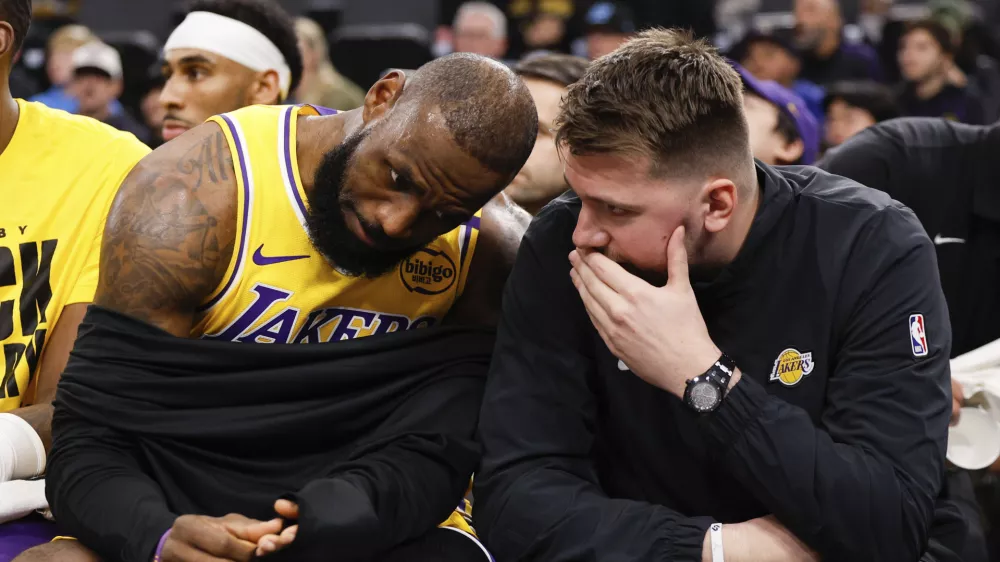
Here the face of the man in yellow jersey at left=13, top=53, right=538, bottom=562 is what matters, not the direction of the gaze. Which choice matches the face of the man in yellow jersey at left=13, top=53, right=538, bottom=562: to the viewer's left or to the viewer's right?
to the viewer's right

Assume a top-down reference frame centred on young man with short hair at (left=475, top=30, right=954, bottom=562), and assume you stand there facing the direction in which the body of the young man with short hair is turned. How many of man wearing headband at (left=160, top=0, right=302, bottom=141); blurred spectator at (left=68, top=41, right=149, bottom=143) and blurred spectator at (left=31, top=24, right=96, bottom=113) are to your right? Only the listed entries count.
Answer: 3

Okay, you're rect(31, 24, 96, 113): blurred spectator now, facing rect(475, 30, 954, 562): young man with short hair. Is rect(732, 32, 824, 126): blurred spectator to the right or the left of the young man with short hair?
left

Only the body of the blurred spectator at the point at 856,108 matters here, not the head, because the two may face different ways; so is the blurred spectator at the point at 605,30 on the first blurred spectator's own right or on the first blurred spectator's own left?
on the first blurred spectator's own right

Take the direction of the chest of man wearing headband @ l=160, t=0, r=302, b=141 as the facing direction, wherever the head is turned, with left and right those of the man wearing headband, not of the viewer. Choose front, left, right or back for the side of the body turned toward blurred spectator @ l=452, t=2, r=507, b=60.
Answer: back

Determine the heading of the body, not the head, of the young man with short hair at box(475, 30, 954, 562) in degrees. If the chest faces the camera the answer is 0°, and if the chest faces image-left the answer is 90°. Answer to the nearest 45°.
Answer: approximately 45°

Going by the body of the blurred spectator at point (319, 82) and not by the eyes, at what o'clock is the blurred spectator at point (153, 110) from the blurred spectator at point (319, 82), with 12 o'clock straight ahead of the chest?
the blurred spectator at point (153, 110) is roughly at 2 o'clock from the blurred spectator at point (319, 82).

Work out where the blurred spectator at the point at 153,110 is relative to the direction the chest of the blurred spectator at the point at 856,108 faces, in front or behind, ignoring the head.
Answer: in front

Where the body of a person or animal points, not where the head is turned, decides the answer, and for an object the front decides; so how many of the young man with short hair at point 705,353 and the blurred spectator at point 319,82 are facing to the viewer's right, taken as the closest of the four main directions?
0

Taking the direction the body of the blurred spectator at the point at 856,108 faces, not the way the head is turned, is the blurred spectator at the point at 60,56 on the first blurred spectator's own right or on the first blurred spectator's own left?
on the first blurred spectator's own right

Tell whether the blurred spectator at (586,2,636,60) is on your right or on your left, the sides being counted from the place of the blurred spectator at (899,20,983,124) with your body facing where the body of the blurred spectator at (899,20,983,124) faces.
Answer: on your right

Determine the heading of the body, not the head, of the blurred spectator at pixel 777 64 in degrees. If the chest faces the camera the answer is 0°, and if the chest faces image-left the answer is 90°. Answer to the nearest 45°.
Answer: approximately 45°

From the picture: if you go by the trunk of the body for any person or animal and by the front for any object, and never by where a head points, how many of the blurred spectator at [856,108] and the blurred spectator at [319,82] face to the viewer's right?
0
